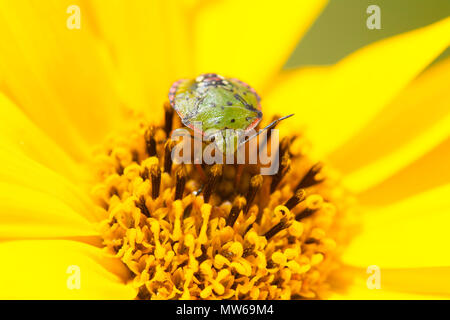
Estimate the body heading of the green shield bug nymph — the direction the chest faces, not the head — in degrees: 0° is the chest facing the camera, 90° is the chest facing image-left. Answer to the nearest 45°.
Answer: approximately 0°
